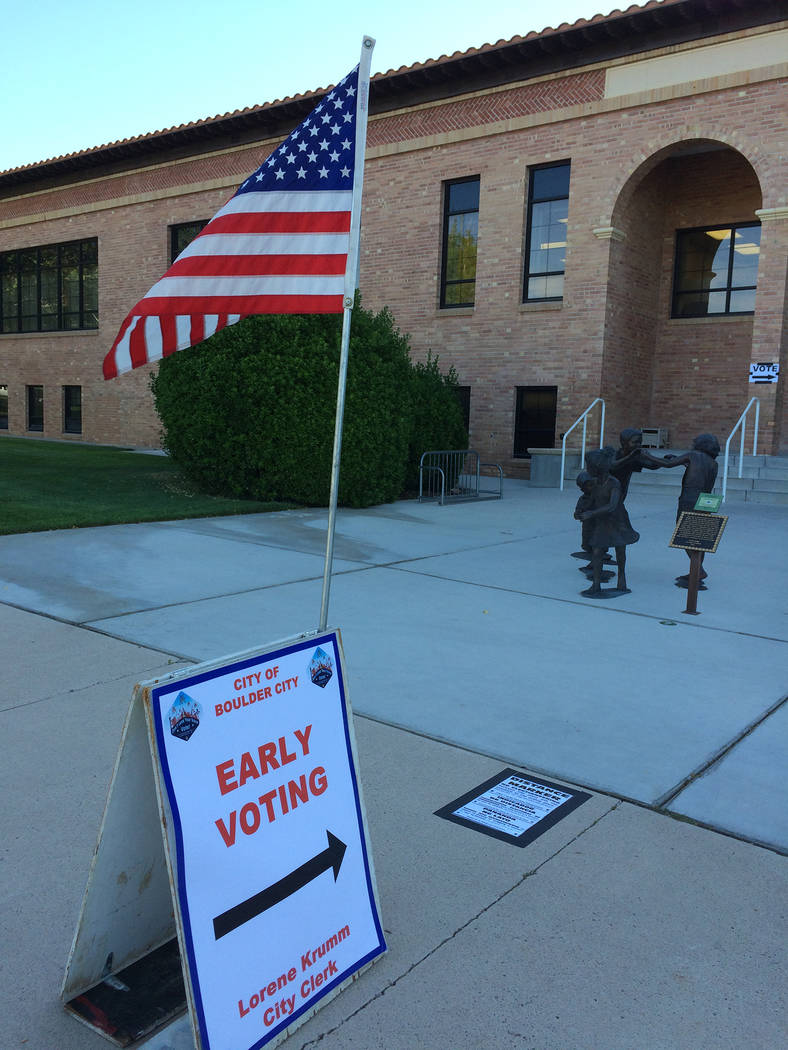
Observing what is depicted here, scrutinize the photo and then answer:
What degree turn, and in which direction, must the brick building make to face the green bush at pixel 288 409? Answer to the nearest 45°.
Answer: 0° — it already faces it

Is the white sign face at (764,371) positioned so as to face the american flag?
yes

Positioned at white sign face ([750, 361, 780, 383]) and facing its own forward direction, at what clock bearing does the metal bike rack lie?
The metal bike rack is roughly at 2 o'clock from the white sign face.

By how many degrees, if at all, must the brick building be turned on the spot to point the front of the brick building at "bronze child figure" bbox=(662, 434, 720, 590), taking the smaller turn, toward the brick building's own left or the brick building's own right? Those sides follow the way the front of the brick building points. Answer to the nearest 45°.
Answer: approximately 45° to the brick building's own left

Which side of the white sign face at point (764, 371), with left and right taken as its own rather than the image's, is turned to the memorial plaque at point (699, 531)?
front

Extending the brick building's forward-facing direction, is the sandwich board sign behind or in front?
in front

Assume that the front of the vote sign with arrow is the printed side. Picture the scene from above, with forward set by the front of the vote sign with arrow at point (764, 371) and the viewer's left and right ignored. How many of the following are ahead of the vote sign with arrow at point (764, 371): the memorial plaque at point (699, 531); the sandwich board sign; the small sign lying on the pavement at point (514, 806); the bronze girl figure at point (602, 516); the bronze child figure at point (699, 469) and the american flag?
6

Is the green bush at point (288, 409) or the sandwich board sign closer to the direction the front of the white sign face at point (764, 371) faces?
the sandwich board sign

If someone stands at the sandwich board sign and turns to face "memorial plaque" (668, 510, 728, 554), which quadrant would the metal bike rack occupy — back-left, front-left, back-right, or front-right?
front-left

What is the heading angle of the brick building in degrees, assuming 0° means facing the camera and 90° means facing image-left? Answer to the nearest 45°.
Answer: approximately 45°

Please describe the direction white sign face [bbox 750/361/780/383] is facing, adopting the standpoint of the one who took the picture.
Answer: facing the viewer

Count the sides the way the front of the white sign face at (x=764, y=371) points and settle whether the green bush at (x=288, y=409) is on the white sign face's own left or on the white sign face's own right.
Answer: on the white sign face's own right

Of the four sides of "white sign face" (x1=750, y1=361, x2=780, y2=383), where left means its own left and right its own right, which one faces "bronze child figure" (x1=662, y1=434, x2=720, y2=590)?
front
